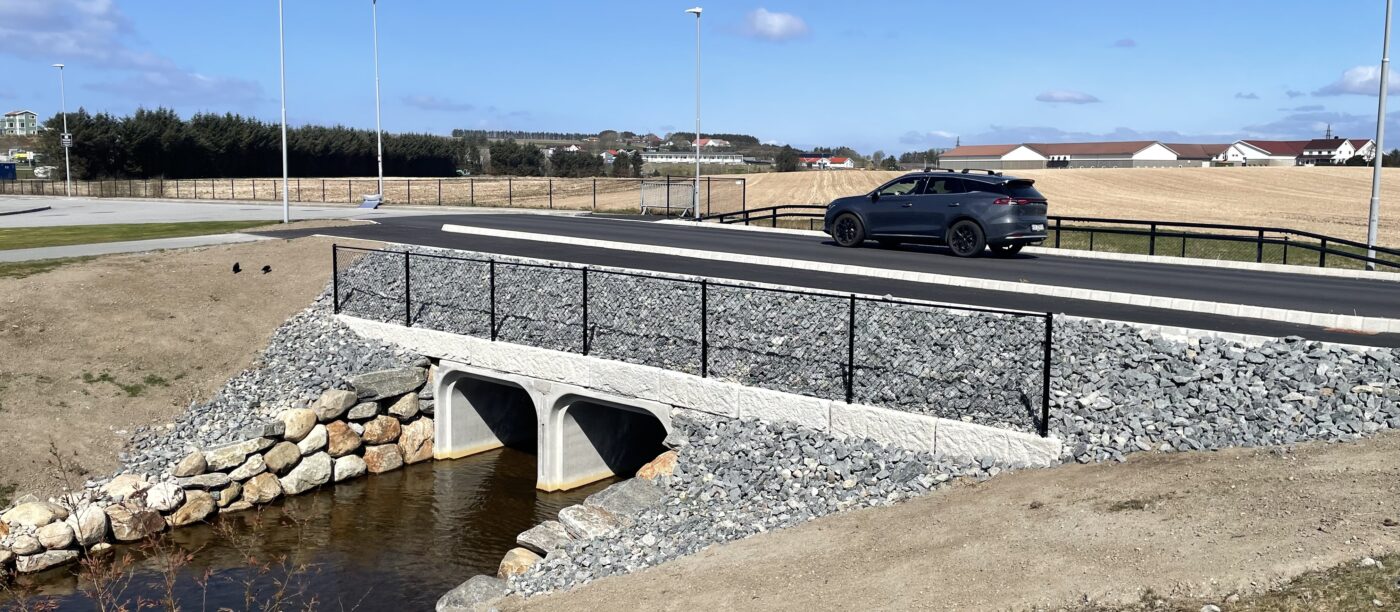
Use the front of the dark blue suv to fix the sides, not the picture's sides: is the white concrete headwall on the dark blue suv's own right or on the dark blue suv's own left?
on the dark blue suv's own left

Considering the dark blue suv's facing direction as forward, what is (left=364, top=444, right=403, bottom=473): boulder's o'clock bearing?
The boulder is roughly at 9 o'clock from the dark blue suv.

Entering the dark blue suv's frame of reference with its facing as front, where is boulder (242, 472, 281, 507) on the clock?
The boulder is roughly at 9 o'clock from the dark blue suv.

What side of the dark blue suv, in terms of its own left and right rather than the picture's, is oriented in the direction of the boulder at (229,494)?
left

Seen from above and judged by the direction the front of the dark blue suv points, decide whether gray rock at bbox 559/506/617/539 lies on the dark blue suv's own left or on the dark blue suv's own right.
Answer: on the dark blue suv's own left

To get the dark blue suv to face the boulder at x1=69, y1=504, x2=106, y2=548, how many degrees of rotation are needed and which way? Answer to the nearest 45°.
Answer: approximately 90° to its left

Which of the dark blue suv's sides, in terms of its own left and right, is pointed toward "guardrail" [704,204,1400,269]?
right

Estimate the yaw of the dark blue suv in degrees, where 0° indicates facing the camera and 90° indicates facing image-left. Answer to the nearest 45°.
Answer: approximately 135°

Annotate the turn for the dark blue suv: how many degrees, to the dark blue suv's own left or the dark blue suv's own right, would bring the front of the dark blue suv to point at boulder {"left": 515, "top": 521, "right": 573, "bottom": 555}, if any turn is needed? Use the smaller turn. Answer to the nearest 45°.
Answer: approximately 135° to the dark blue suv's own left

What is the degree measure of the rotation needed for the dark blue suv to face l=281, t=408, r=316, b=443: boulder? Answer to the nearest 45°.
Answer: approximately 90° to its left

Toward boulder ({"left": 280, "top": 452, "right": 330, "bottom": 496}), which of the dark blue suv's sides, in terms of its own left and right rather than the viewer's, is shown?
left

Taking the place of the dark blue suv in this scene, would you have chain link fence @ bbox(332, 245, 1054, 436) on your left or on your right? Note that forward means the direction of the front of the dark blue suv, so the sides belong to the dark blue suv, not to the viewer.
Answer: on your left

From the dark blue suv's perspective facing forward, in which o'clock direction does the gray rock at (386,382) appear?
The gray rock is roughly at 9 o'clock from the dark blue suv.

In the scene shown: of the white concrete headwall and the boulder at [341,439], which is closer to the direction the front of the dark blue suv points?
the boulder

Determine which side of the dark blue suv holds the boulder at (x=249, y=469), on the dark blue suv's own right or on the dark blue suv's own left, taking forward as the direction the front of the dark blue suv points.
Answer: on the dark blue suv's own left

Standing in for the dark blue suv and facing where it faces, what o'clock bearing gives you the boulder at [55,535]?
The boulder is roughly at 9 o'clock from the dark blue suv.
